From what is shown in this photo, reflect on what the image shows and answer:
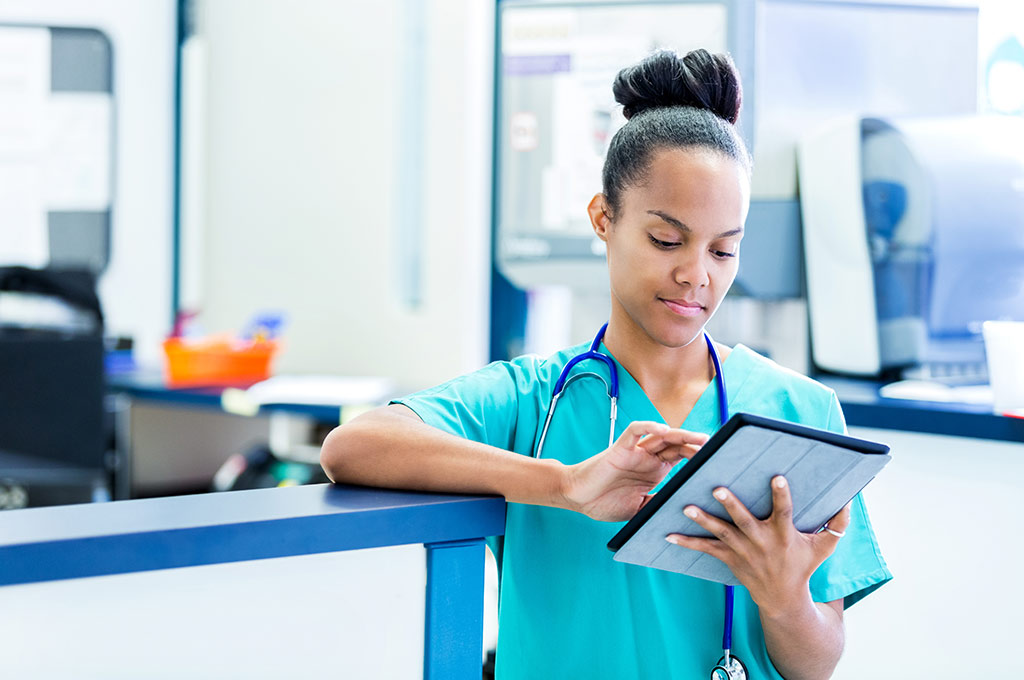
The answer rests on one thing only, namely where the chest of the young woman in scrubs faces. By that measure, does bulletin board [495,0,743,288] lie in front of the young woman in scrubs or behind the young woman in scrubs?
behind

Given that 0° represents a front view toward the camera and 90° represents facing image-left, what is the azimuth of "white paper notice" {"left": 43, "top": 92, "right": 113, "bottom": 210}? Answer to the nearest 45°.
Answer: approximately 0°

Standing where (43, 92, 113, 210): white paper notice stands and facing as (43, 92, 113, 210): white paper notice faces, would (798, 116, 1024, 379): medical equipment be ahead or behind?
ahead

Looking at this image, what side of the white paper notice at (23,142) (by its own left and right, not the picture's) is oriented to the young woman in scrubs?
front
